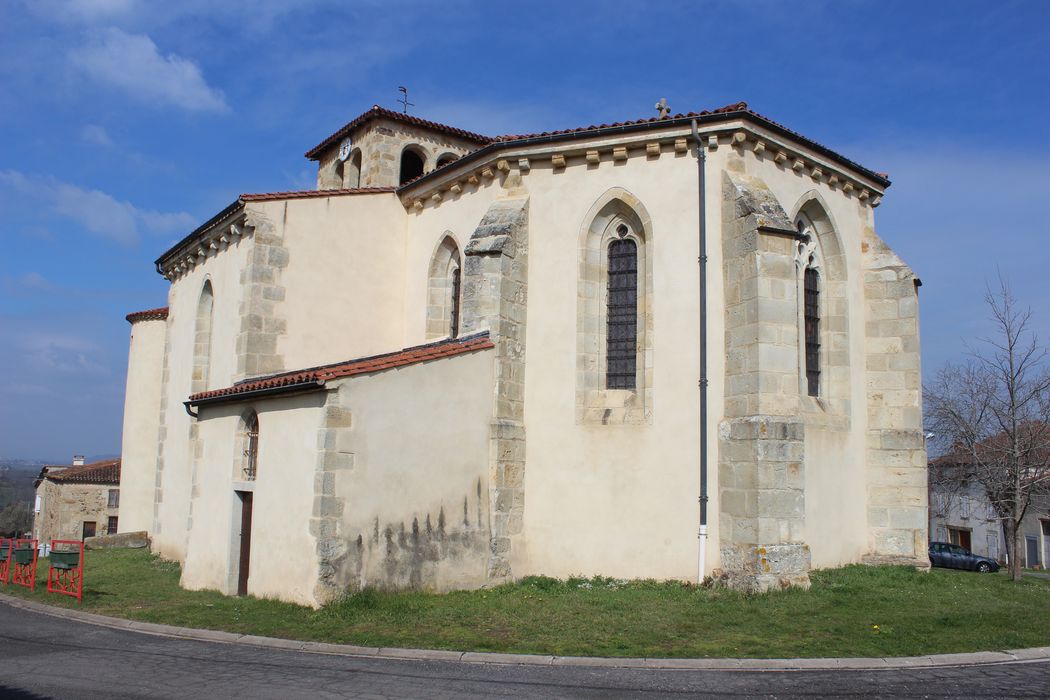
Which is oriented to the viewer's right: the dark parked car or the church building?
the dark parked car

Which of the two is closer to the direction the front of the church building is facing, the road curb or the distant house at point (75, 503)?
the distant house

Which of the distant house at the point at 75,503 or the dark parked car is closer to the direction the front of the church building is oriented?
the distant house

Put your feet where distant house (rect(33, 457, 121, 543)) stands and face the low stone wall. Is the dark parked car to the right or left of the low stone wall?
left

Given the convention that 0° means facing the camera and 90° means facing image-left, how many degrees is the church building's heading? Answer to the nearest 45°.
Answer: approximately 135°

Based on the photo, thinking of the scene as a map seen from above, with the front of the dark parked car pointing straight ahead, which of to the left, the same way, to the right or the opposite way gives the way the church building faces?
the opposite way

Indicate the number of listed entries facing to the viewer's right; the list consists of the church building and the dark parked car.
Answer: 1

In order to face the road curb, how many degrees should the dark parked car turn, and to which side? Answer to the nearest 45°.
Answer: approximately 90° to its right

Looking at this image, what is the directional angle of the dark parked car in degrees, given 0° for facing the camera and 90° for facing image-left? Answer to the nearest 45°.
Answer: approximately 270°

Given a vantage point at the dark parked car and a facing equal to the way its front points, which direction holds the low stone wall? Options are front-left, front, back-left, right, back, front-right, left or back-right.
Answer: back-right

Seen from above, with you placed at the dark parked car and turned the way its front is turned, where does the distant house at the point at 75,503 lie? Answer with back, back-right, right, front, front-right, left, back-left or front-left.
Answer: back

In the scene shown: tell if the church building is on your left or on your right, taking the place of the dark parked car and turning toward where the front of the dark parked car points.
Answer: on your right
